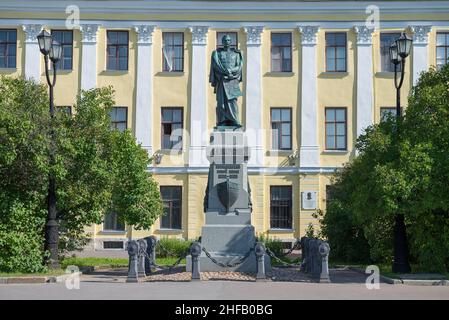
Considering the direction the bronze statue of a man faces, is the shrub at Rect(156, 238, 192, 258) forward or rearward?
rearward

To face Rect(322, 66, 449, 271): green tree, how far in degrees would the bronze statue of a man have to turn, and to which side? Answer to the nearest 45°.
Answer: approximately 90° to its left

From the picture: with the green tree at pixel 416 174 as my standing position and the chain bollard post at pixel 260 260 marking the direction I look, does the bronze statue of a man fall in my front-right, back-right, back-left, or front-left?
front-right

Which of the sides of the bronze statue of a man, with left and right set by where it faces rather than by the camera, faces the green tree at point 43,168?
right

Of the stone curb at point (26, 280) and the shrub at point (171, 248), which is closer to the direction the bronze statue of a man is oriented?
the stone curb

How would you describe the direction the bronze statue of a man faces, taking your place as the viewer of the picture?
facing the viewer

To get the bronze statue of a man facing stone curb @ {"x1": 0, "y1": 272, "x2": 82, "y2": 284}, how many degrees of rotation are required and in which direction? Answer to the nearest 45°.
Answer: approximately 45° to its right

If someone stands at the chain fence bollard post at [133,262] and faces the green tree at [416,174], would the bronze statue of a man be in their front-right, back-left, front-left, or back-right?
front-left
